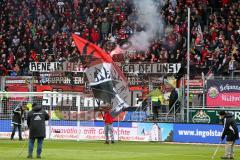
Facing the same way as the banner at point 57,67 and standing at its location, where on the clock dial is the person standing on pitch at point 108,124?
The person standing on pitch is roughly at 11 o'clock from the banner.

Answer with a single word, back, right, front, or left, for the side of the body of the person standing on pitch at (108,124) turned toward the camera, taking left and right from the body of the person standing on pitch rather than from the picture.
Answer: back

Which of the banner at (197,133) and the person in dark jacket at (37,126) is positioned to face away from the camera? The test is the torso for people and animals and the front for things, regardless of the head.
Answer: the person in dark jacket

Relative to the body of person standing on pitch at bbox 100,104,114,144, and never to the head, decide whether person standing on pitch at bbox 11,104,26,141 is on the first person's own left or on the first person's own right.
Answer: on the first person's own left

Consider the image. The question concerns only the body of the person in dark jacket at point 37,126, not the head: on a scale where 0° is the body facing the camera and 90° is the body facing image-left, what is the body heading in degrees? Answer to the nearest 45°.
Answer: approximately 180°

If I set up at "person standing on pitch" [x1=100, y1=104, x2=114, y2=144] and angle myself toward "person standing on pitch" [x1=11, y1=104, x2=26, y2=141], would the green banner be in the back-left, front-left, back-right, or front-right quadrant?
back-right

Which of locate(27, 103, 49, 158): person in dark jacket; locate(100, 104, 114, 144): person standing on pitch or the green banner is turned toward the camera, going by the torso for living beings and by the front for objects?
the green banner

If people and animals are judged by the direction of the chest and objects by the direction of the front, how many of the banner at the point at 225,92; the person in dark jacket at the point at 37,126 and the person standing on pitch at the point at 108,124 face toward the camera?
1

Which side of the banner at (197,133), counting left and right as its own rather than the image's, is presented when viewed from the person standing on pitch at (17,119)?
right

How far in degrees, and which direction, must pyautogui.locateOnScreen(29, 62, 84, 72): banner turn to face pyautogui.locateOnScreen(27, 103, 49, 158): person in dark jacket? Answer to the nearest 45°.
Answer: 0° — it already faces them

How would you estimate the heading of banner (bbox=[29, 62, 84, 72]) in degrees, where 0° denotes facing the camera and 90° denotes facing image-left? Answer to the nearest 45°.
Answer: approximately 0°
